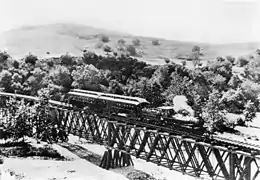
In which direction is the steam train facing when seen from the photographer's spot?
facing the viewer and to the right of the viewer

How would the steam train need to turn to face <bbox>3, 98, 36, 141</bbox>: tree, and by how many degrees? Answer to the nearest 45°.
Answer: approximately 135° to its right
